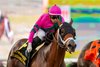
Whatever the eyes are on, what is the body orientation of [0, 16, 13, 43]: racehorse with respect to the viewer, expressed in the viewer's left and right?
facing the viewer and to the right of the viewer

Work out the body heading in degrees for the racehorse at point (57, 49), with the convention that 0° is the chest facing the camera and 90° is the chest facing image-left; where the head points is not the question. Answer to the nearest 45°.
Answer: approximately 315°
